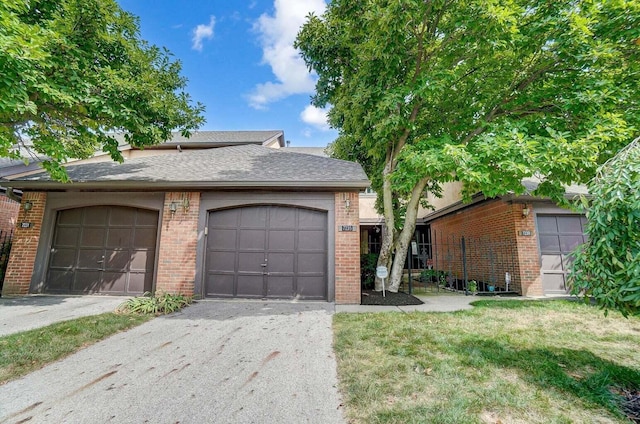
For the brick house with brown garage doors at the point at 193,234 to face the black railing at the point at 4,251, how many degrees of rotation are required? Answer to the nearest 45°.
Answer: approximately 135° to its right

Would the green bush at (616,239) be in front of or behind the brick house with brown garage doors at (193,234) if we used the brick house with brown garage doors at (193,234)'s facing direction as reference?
in front

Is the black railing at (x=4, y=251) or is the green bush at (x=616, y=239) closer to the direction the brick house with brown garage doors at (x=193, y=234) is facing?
the green bush

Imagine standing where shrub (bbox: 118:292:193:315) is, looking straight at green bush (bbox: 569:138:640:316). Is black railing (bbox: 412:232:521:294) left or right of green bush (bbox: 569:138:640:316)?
left

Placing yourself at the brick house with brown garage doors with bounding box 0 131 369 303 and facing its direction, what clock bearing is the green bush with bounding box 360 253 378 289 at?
The green bush is roughly at 9 o'clock from the brick house with brown garage doors.

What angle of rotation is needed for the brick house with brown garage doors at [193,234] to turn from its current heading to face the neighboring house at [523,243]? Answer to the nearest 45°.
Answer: approximately 90° to its left

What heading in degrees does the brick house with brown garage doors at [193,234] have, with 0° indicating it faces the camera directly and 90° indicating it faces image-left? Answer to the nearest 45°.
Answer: approximately 0°
